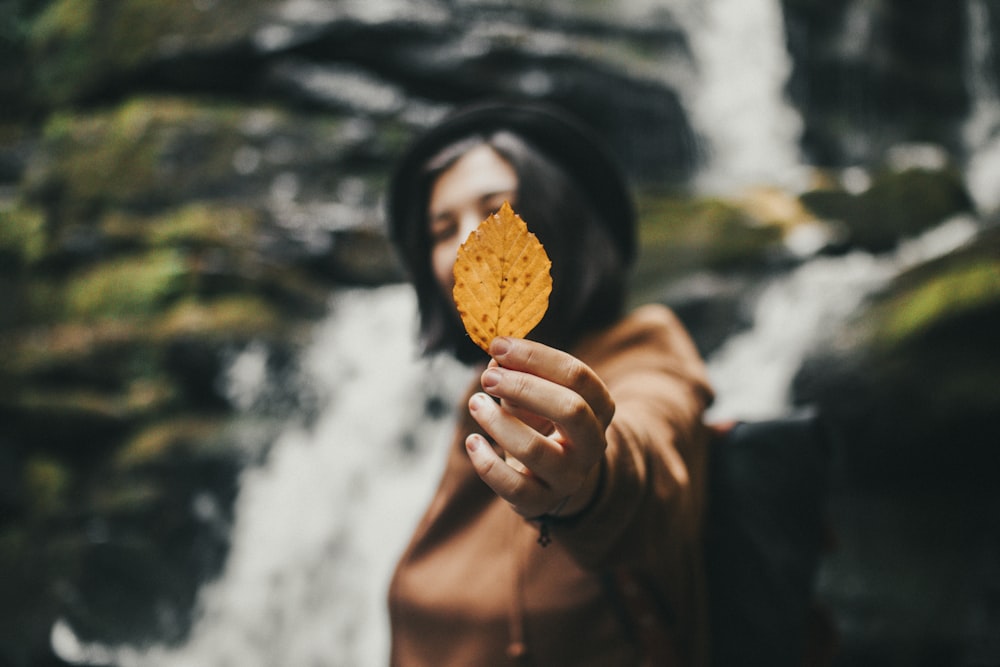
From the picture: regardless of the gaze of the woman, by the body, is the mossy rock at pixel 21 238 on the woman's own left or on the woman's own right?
on the woman's own right

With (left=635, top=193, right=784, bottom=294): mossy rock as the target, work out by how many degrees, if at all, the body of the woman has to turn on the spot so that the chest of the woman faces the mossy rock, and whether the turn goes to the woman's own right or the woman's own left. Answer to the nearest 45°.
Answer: approximately 135° to the woman's own right

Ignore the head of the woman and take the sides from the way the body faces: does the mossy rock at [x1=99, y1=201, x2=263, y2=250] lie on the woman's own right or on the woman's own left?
on the woman's own right

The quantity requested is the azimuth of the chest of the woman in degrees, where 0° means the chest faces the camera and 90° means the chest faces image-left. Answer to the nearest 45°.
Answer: approximately 45°

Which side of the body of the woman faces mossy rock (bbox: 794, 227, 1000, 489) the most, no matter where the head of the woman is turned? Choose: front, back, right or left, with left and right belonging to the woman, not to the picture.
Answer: back
